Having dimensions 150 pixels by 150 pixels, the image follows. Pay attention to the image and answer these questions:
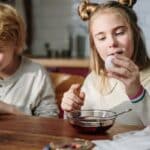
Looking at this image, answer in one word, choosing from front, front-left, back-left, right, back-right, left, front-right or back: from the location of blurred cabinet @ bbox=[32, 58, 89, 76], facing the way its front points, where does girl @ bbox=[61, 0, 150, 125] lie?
front

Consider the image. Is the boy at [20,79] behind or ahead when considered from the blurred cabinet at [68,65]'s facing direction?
ahead

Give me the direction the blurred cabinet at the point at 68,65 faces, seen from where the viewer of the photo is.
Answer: facing the viewer

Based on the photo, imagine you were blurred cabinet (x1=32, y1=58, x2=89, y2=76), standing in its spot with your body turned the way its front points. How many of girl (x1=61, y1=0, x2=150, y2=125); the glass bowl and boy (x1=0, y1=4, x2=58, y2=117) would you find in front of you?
3

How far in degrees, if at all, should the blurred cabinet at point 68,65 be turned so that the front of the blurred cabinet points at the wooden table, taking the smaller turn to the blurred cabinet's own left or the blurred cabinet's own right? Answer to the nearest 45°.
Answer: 0° — it already faces it

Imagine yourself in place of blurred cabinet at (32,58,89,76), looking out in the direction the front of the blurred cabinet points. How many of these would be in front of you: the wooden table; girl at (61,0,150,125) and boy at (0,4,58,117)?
3

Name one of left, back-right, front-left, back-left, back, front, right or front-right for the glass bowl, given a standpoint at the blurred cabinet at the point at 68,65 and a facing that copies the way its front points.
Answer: front
